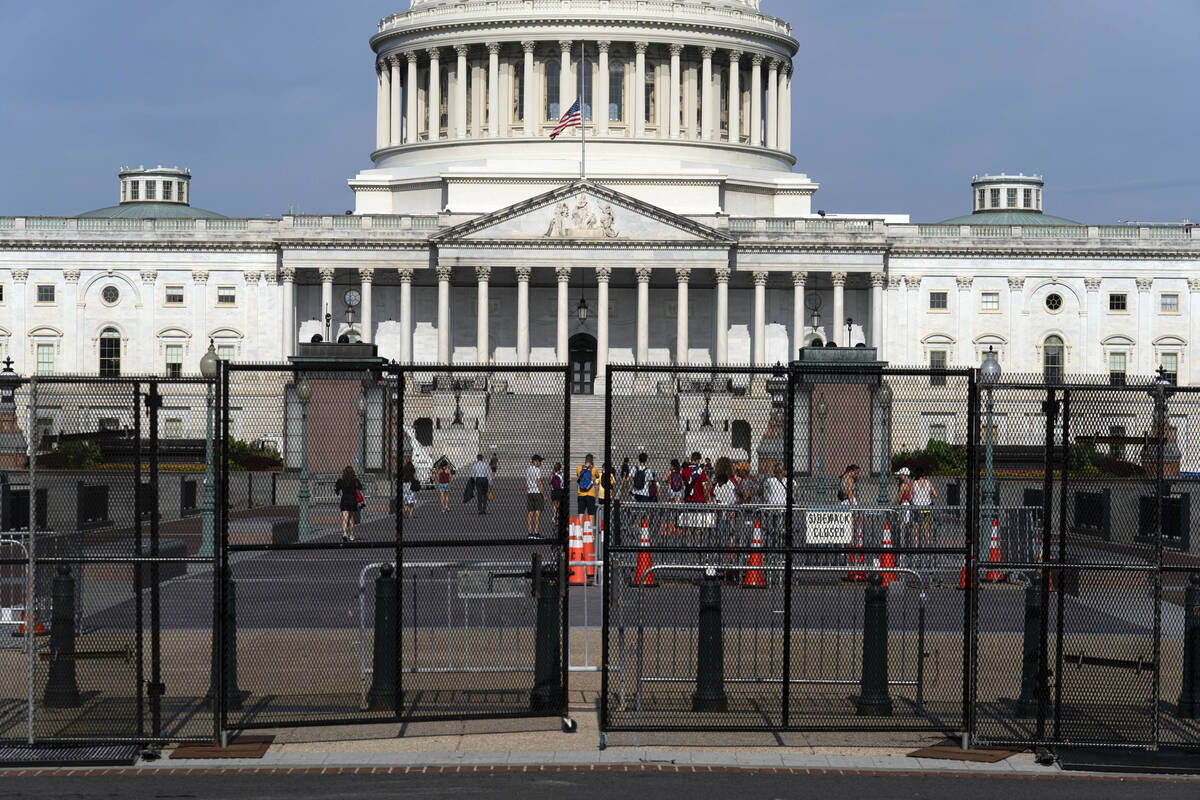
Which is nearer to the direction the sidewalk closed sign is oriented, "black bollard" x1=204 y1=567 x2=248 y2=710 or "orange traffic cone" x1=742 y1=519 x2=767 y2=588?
the black bollard

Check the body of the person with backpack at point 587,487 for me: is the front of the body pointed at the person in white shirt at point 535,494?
no

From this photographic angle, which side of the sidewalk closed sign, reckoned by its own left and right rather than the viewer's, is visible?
front

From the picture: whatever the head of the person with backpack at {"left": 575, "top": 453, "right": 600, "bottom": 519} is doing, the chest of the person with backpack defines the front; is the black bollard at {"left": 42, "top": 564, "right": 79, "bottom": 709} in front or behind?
behind

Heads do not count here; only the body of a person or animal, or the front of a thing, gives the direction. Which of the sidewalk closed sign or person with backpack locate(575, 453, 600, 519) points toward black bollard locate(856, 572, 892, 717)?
the sidewalk closed sign

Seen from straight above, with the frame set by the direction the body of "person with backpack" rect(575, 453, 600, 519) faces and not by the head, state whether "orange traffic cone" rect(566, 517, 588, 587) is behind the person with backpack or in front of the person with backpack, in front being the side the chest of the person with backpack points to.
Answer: behind

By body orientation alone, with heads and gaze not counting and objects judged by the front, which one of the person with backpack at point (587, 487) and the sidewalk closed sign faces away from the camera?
the person with backpack

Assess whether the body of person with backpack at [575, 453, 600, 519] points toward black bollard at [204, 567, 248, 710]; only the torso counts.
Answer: no

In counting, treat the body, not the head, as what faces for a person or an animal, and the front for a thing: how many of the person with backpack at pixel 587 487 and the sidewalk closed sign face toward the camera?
1

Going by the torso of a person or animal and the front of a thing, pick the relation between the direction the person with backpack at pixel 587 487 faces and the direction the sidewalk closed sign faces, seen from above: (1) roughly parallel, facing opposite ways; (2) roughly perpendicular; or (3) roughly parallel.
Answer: roughly parallel, facing opposite ways

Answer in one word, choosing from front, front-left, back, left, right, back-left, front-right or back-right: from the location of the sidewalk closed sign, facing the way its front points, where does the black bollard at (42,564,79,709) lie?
front-right

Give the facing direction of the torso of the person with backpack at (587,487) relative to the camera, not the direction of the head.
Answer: away from the camera

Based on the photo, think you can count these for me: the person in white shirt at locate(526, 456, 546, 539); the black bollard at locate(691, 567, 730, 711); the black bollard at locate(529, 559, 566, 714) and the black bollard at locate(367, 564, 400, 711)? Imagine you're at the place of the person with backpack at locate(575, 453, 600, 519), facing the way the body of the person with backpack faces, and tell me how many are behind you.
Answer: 4

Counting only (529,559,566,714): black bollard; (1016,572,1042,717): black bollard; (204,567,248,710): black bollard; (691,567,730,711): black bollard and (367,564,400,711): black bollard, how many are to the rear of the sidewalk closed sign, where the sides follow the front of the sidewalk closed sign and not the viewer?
0

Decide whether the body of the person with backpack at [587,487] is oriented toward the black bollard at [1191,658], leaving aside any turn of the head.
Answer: no
